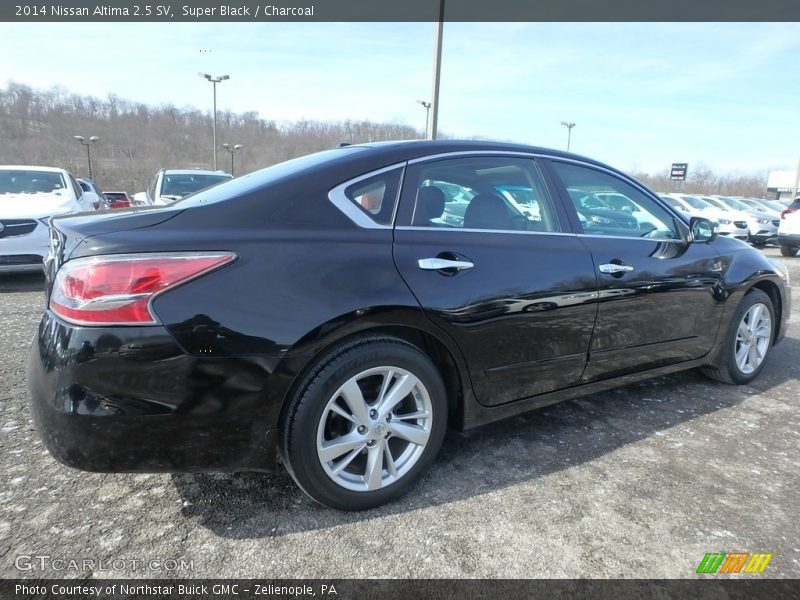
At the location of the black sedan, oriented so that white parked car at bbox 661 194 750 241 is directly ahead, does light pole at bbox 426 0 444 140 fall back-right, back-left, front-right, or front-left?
front-left

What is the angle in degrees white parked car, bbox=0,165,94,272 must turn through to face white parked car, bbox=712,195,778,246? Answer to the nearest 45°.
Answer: approximately 135° to its left

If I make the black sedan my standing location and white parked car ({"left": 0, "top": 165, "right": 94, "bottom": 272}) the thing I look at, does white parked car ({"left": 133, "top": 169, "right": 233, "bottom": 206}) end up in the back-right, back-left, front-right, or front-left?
front-right

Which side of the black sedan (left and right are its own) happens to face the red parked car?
left

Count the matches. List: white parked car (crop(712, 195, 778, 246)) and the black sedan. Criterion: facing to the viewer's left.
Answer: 0

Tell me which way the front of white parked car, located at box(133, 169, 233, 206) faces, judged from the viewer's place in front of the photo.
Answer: facing the viewer and to the left of the viewer

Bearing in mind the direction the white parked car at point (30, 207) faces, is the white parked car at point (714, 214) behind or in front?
behind

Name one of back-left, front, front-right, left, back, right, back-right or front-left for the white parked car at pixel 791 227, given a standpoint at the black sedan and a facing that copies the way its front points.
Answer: front

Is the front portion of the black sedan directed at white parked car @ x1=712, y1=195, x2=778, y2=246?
yes

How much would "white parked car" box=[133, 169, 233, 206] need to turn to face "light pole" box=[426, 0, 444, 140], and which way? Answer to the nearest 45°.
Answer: approximately 135° to its left

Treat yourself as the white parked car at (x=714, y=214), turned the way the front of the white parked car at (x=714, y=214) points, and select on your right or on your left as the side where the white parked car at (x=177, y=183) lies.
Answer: on your right

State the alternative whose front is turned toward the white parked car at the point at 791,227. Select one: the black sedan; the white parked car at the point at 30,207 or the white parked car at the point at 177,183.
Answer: the black sedan

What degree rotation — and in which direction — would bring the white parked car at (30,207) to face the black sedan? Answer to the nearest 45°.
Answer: approximately 45° to its left

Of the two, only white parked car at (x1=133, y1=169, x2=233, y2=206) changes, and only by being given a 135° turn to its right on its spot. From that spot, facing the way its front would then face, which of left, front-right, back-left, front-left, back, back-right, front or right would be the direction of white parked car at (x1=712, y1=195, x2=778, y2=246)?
right
